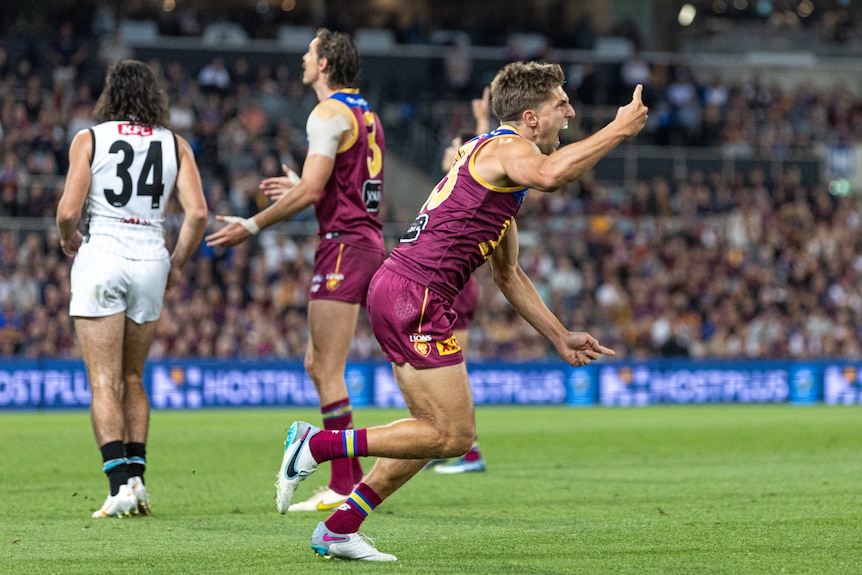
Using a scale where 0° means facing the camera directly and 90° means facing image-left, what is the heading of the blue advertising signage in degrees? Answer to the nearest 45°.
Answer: approximately 0°
